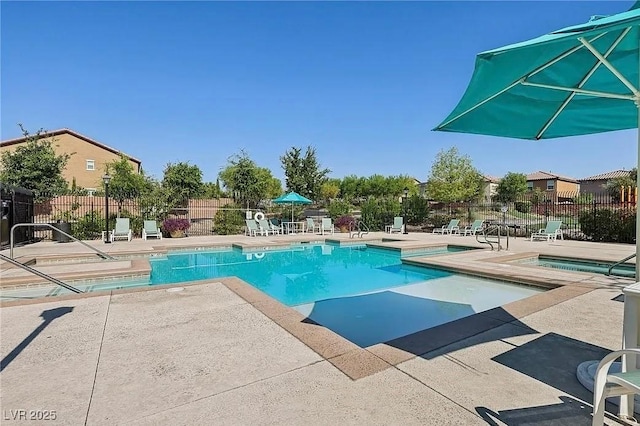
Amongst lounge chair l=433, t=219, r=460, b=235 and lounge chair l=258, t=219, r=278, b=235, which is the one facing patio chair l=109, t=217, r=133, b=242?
lounge chair l=433, t=219, r=460, b=235

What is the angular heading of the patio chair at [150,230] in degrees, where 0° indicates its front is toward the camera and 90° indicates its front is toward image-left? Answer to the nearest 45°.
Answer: approximately 0°

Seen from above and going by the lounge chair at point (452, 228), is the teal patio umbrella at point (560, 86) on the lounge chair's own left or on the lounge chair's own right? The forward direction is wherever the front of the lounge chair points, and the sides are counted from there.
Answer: on the lounge chair's own left

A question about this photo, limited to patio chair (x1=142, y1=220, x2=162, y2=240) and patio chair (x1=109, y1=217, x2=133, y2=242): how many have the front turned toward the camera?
2

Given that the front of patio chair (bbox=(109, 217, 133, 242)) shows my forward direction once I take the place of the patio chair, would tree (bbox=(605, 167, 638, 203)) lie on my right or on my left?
on my left

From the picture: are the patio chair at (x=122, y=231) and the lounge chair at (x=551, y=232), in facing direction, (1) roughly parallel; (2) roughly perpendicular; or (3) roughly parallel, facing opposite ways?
roughly perpendicular

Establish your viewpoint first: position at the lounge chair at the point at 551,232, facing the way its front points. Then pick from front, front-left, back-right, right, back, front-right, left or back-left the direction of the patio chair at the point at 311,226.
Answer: front-right

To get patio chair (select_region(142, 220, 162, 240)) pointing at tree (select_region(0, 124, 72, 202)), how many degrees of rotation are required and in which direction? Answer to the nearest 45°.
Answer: approximately 135° to its right

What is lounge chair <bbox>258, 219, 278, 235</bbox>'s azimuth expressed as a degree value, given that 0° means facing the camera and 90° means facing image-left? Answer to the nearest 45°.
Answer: approximately 315°

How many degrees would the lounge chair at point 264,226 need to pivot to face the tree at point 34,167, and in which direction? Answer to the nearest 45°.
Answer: approximately 135° to its right

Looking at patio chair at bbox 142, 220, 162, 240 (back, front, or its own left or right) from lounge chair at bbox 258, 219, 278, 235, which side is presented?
left

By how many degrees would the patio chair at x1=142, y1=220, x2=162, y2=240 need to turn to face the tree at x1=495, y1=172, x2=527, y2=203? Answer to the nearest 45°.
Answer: approximately 90° to its left

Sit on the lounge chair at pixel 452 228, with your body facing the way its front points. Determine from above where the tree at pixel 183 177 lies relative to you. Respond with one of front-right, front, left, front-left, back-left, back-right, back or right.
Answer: front-right

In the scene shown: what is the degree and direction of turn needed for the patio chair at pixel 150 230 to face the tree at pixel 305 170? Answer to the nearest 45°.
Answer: approximately 135° to its left
